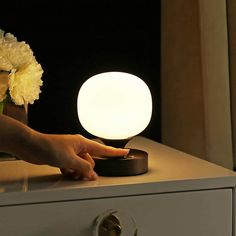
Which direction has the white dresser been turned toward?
toward the camera
